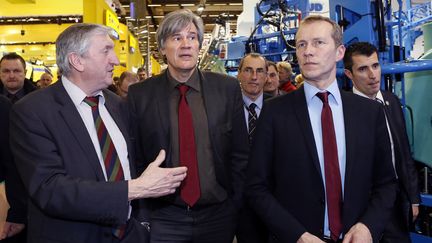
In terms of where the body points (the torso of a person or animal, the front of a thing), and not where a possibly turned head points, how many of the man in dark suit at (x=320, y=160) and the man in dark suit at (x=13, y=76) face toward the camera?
2

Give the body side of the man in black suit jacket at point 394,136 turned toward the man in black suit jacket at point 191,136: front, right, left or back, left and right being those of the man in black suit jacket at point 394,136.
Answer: right

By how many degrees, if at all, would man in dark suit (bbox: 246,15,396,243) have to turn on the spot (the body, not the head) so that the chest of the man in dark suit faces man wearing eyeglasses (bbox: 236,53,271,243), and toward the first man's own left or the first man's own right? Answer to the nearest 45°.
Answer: approximately 180°

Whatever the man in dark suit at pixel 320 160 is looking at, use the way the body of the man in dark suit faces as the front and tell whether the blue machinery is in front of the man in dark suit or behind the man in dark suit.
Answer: behind

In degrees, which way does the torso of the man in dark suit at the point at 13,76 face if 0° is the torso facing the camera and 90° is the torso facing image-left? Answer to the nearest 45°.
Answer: approximately 0°

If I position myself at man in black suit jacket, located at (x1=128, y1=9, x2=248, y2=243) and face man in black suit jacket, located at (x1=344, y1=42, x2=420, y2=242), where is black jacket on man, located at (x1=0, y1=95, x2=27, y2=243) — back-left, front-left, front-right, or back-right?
back-left
